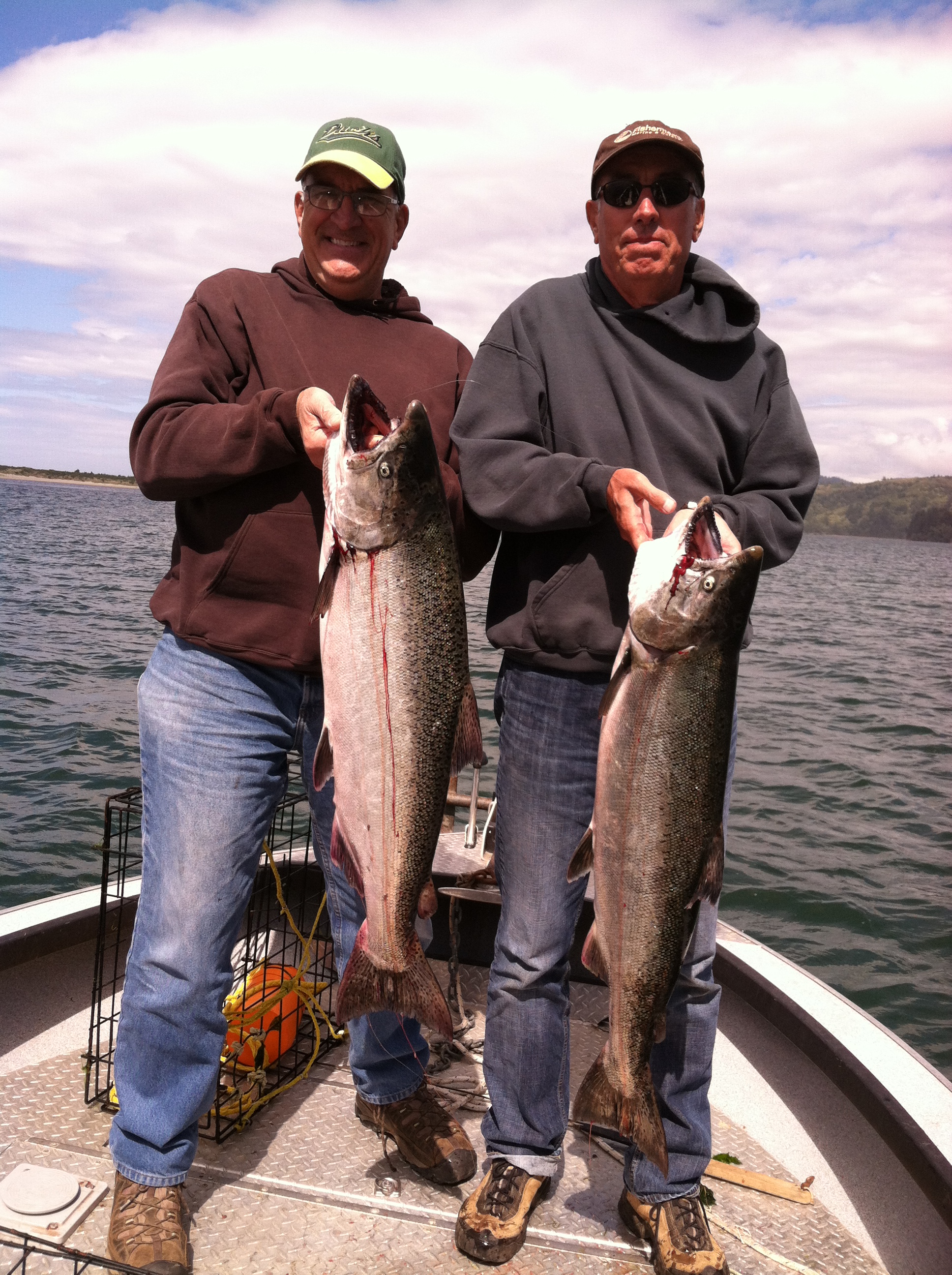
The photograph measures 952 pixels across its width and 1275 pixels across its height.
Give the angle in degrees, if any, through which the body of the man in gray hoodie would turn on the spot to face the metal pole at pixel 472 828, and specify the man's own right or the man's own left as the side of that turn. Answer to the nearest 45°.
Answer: approximately 180°

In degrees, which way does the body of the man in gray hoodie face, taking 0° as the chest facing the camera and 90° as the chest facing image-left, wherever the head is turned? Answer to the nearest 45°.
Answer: approximately 0°
